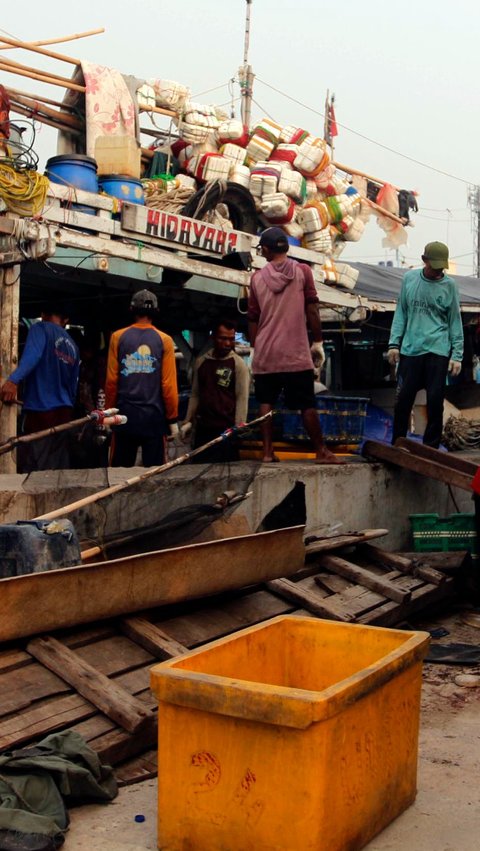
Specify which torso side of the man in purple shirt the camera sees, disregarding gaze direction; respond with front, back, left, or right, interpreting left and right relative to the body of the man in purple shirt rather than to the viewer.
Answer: back

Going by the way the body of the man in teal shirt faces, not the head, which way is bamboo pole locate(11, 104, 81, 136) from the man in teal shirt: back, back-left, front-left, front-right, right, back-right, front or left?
right

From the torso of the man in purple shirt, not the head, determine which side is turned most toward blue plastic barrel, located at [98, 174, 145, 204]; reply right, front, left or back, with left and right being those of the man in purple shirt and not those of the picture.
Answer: left

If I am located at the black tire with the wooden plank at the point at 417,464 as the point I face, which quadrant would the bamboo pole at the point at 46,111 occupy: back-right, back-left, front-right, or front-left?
back-right

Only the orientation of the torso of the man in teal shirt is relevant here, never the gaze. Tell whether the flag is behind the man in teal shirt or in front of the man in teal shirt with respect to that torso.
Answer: behind

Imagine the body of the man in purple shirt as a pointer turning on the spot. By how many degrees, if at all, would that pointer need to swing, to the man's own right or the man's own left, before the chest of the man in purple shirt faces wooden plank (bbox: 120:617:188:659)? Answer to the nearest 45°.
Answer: approximately 180°

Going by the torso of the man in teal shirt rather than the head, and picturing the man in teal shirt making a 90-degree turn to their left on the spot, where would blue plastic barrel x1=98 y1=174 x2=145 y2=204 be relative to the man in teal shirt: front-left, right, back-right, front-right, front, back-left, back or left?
back

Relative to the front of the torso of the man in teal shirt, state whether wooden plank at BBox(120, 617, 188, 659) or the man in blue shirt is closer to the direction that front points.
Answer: the wooden plank

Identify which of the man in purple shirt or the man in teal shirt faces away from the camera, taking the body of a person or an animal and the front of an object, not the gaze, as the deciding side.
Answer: the man in purple shirt
